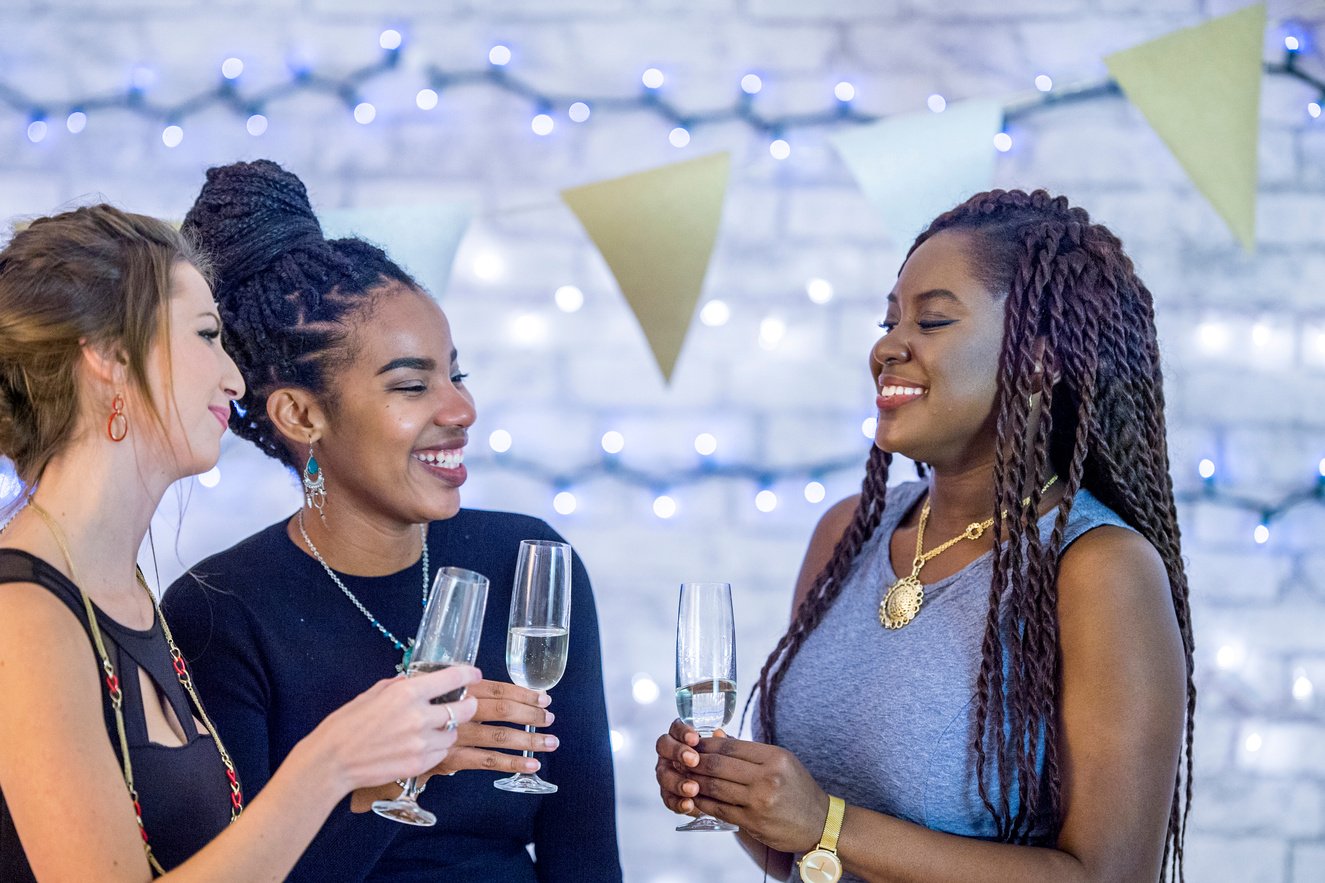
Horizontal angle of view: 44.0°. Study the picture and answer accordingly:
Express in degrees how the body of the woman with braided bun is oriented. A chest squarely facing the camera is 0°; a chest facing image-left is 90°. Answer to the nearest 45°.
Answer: approximately 315°

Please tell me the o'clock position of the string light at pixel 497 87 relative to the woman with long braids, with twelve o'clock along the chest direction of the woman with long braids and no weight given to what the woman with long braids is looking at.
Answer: The string light is roughly at 3 o'clock from the woman with long braids.

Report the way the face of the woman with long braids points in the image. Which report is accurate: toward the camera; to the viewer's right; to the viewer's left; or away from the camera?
to the viewer's left

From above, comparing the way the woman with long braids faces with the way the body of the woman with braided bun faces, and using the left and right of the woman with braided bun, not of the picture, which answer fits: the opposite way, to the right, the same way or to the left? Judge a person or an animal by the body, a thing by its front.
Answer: to the right

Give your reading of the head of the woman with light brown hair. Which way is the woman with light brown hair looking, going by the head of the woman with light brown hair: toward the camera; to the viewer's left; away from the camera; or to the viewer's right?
to the viewer's right

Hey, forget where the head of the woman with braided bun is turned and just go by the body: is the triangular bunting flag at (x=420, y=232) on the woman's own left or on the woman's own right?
on the woman's own left

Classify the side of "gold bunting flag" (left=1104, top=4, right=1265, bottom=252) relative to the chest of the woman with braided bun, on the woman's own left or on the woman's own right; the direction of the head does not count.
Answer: on the woman's own left

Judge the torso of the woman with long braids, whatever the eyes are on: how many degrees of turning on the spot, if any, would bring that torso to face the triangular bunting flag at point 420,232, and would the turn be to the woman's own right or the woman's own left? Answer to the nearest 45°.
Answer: approximately 90° to the woman's own right

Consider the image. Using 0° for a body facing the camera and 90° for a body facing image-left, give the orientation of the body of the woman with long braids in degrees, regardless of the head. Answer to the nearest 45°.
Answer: approximately 45°

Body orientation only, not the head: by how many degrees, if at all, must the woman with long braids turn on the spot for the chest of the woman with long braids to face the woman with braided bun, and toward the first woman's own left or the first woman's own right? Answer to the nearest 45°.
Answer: approximately 45° to the first woman's own right

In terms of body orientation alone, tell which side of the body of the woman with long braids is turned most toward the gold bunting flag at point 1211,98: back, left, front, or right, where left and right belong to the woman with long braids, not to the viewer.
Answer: back

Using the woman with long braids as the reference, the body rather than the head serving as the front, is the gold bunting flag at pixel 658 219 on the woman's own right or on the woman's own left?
on the woman's own right
